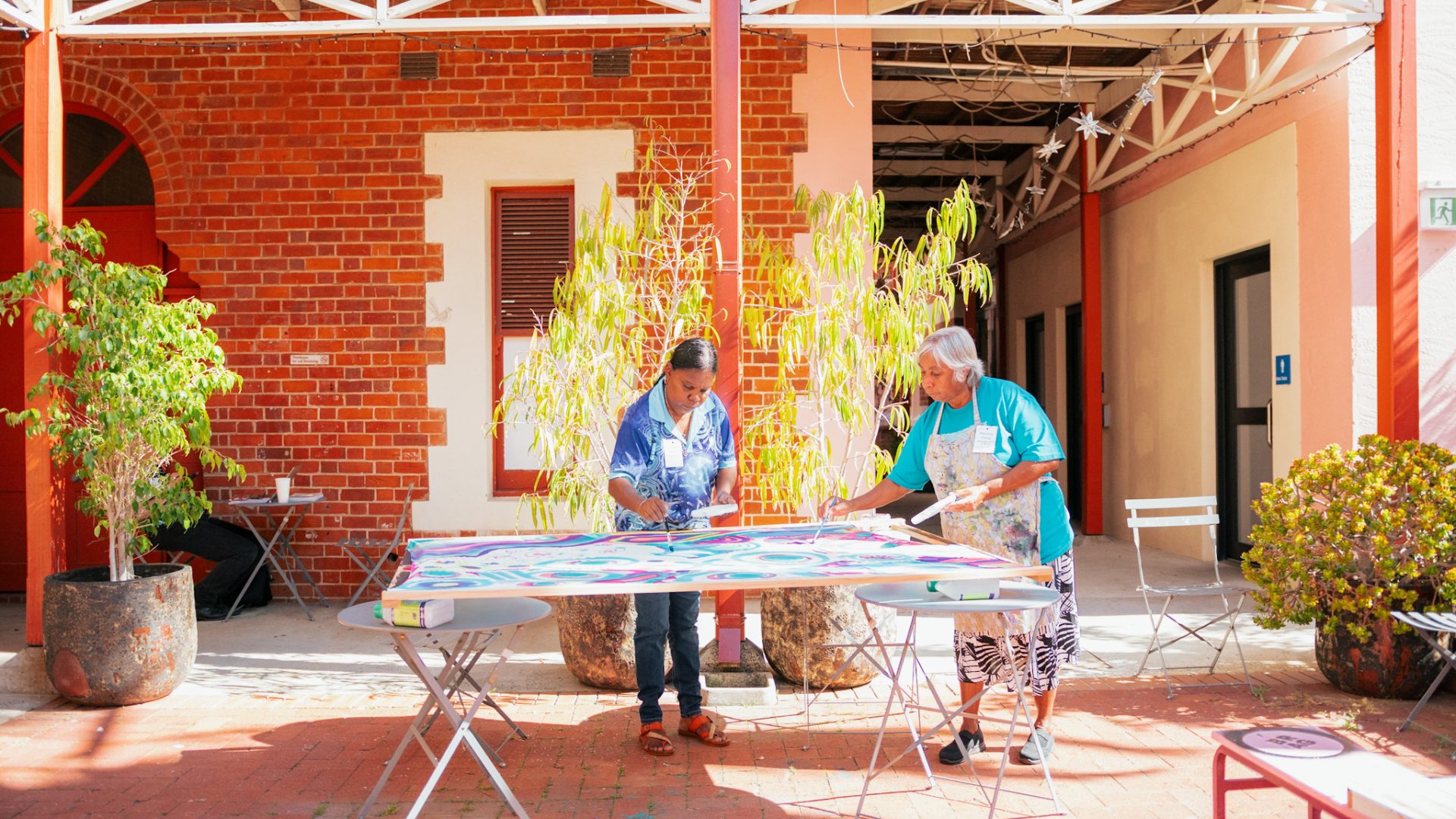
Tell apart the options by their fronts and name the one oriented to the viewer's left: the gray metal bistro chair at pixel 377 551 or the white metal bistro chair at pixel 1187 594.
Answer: the gray metal bistro chair at pixel 377 551

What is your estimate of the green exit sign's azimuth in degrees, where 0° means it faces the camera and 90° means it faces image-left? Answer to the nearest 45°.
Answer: approximately 0°

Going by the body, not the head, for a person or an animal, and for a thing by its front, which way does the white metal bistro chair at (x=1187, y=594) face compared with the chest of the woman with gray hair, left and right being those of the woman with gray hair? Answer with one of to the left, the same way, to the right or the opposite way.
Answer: to the left

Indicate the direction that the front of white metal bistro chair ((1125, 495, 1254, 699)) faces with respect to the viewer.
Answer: facing the viewer and to the right of the viewer

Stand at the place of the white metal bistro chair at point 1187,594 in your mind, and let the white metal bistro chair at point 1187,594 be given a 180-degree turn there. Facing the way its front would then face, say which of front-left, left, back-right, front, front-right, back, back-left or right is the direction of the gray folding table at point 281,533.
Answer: front-left

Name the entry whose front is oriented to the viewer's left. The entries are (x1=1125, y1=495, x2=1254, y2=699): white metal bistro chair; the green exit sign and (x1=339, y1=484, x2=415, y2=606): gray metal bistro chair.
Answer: (x1=339, y1=484, x2=415, y2=606): gray metal bistro chair

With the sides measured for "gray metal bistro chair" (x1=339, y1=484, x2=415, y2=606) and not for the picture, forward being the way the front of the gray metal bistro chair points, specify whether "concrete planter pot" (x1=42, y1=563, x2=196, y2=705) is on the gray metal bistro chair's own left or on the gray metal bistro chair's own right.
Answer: on the gray metal bistro chair's own left

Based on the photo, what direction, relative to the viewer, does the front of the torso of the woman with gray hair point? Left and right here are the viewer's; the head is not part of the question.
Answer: facing the viewer and to the left of the viewer

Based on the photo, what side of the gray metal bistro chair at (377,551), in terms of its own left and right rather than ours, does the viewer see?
left
